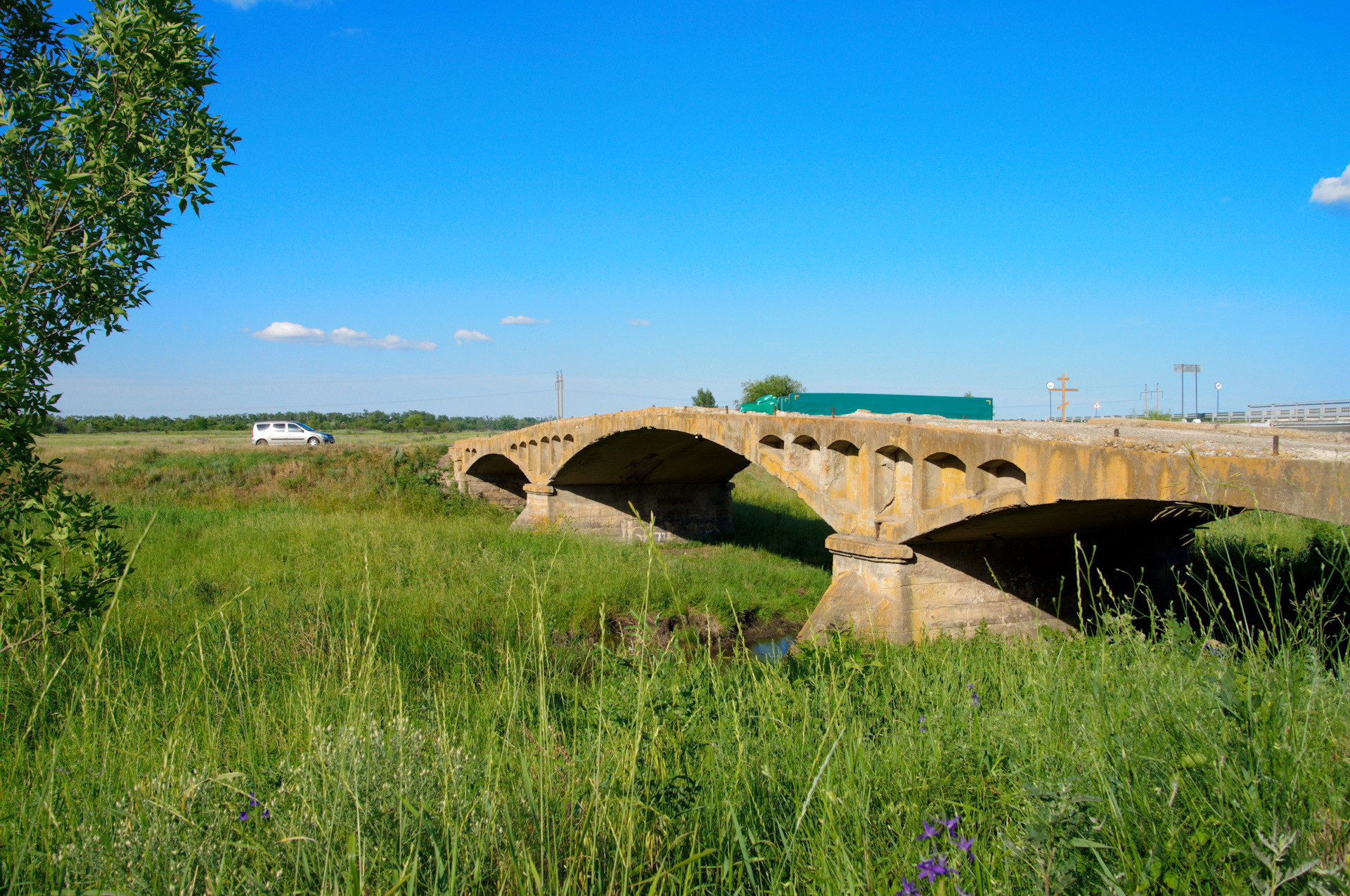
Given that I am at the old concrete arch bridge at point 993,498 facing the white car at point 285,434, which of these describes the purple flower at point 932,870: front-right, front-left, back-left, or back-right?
back-left

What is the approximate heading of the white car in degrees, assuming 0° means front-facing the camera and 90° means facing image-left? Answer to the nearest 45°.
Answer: approximately 270°

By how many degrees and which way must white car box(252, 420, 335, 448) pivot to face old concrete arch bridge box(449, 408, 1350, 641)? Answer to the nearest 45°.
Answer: approximately 90° to its right

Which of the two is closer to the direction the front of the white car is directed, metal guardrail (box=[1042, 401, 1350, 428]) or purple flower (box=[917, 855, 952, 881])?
the metal guardrail

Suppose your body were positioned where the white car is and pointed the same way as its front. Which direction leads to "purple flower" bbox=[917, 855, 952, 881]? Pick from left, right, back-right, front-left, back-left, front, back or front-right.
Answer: right

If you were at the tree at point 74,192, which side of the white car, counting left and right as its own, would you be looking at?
right

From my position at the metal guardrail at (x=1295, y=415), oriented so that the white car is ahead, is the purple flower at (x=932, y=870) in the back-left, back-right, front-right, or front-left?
front-left

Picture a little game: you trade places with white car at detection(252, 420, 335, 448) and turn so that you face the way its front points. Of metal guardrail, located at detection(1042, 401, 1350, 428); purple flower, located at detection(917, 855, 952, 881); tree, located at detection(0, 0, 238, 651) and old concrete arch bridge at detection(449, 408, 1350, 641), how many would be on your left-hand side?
0

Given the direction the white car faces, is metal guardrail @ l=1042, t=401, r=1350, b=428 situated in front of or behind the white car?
in front
